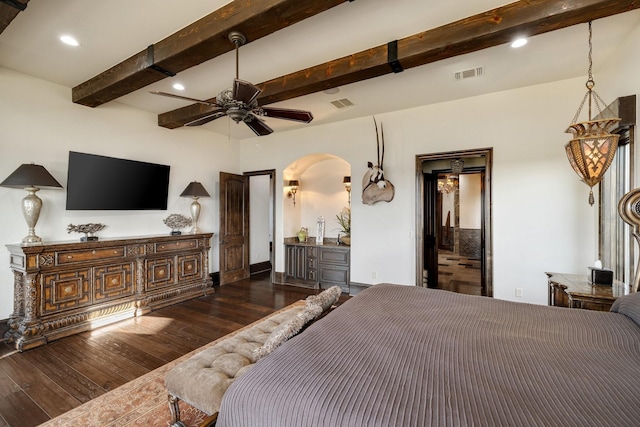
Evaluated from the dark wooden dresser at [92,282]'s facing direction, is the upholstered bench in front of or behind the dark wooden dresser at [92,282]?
in front

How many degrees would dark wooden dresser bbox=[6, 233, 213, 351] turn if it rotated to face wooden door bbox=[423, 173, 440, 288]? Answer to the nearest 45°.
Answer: approximately 45° to its left

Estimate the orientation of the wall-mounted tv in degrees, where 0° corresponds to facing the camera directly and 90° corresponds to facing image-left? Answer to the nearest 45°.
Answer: approximately 315°

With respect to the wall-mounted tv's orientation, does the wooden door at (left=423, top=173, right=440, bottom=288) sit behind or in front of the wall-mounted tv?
in front

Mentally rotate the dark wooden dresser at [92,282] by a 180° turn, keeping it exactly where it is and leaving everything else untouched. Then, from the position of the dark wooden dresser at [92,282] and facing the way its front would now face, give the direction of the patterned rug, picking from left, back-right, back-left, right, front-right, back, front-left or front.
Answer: back-left

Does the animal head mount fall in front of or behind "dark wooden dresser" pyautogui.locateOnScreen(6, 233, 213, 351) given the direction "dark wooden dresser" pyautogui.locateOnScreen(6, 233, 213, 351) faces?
in front

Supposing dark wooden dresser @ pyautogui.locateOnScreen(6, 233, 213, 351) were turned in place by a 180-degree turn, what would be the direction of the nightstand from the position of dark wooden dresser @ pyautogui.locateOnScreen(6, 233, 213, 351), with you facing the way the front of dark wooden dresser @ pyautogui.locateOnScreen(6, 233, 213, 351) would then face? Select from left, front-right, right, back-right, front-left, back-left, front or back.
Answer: back

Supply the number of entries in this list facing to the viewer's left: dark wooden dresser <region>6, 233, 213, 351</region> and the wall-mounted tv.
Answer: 0

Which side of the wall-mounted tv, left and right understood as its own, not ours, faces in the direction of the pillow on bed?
front

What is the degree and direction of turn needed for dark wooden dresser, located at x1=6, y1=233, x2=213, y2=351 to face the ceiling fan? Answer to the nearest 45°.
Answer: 0° — it already faces it

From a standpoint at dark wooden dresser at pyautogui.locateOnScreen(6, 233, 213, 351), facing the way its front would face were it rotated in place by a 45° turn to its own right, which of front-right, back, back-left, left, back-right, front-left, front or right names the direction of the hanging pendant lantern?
front-left

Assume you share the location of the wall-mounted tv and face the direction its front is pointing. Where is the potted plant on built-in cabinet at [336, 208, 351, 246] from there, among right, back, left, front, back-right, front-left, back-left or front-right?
front-left
